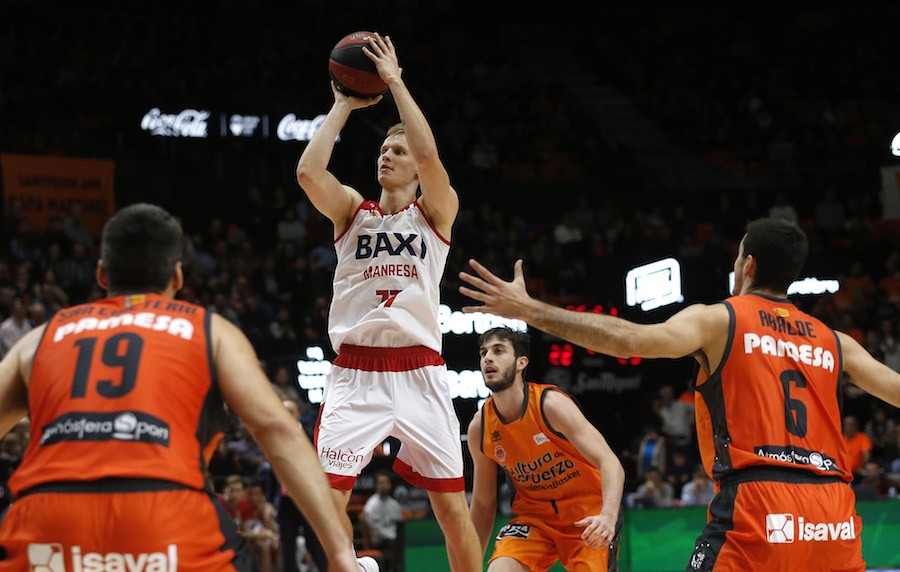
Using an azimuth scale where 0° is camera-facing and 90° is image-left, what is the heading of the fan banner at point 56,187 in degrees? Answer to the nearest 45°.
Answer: approximately 0°

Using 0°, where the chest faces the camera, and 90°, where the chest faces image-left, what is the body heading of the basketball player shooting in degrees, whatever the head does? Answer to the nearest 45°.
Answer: approximately 0°
